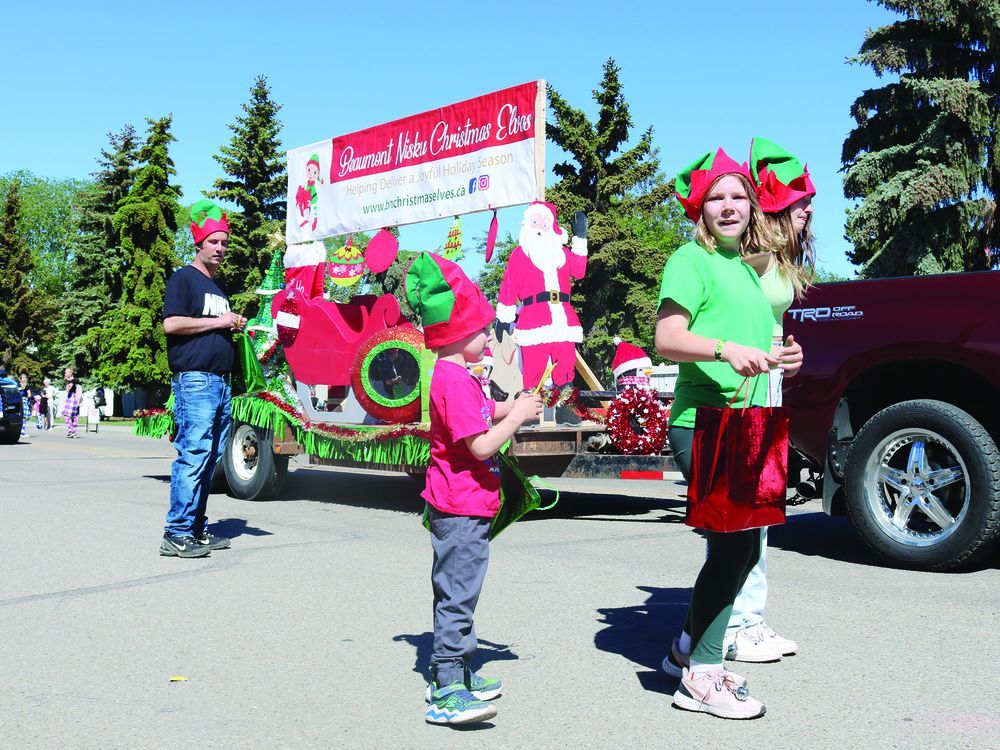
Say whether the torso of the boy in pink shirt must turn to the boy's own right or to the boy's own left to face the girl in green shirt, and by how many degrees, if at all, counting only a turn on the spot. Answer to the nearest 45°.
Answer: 0° — they already face them

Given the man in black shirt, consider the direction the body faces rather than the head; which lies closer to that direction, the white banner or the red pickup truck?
the red pickup truck

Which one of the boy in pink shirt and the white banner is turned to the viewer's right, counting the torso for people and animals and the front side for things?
the boy in pink shirt

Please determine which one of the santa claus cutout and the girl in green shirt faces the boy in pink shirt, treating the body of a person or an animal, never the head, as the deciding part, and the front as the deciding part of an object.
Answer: the santa claus cutout

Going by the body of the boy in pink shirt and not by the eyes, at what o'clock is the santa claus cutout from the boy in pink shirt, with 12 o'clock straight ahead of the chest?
The santa claus cutout is roughly at 9 o'clock from the boy in pink shirt.

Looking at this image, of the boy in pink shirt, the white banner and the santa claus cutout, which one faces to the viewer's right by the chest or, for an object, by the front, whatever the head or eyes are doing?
the boy in pink shirt

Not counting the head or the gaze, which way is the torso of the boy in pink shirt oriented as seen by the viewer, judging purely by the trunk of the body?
to the viewer's right

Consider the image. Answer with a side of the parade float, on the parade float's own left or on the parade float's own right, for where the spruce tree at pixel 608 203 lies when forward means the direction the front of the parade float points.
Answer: on the parade float's own left

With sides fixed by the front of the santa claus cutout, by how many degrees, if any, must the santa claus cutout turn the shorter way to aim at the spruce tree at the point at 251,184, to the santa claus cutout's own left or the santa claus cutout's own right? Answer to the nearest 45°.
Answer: approximately 180°

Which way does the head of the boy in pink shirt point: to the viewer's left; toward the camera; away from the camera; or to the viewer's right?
to the viewer's right

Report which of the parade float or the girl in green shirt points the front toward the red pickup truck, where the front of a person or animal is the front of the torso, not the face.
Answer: the parade float

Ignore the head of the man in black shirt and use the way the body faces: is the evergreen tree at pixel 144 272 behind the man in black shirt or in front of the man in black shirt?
behind

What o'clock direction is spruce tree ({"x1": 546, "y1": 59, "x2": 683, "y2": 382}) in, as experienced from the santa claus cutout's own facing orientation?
The spruce tree is roughly at 6 o'clock from the santa claus cutout.

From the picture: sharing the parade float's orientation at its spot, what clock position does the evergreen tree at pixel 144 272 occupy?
The evergreen tree is roughly at 7 o'clock from the parade float.

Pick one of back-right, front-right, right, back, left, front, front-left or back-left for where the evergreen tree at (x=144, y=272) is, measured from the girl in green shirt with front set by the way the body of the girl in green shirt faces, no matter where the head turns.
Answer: back

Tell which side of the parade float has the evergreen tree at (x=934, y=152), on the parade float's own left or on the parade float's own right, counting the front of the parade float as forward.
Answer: on the parade float's own left
